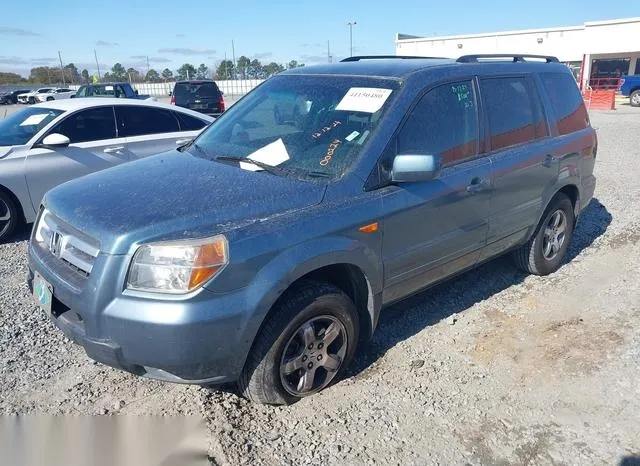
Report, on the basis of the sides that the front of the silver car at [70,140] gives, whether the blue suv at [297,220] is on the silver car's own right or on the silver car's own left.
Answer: on the silver car's own left

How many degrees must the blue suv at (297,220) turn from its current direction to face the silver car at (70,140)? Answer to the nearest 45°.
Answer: approximately 90° to its right

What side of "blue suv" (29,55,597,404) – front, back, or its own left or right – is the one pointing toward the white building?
back

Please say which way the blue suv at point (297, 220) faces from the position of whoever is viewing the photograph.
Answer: facing the viewer and to the left of the viewer

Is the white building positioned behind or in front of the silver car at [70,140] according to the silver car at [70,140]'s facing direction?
behind

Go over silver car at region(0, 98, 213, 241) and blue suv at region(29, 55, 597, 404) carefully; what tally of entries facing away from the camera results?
0

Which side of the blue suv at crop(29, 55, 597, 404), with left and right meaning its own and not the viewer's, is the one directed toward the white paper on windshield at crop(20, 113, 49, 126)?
right

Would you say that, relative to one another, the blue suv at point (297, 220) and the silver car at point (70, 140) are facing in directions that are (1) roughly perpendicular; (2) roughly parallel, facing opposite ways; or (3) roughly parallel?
roughly parallel
